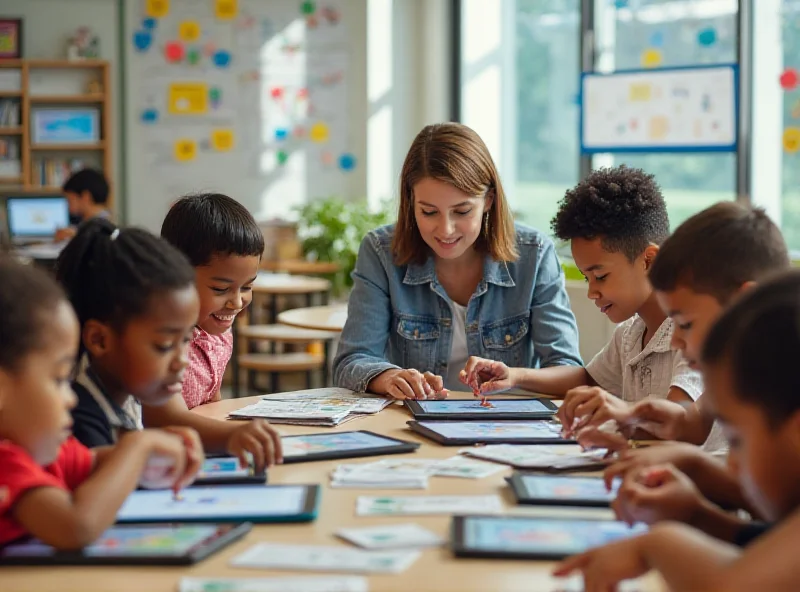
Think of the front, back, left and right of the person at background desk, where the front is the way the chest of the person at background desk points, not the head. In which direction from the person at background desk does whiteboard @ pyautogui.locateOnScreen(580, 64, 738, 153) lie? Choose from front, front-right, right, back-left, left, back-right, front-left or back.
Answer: back-left

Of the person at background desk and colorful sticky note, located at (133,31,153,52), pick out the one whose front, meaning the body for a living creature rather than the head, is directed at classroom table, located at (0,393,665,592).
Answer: the colorful sticky note

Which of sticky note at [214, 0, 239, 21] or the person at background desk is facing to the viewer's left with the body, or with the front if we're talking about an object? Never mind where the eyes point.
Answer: the person at background desk

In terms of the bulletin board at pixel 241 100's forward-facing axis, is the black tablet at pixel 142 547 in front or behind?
in front

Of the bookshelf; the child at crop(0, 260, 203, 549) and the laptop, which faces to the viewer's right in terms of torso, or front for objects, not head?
the child

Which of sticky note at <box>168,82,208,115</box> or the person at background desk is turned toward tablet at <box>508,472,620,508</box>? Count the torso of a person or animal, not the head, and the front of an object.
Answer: the sticky note

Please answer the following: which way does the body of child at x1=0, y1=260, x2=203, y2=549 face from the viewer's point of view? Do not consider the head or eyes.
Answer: to the viewer's right

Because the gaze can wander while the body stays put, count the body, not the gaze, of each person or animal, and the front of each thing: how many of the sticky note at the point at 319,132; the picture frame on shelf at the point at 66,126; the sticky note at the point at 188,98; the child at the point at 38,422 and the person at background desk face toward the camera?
3

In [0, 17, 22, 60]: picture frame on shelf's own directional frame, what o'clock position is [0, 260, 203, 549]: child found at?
The child is roughly at 12 o'clock from the picture frame on shelf.

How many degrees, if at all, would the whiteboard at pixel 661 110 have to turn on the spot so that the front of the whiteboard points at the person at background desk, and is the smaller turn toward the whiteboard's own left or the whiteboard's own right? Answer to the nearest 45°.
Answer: approximately 90° to the whiteboard's own right

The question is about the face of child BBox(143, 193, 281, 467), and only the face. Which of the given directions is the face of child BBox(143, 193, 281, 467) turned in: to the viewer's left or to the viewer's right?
to the viewer's right
